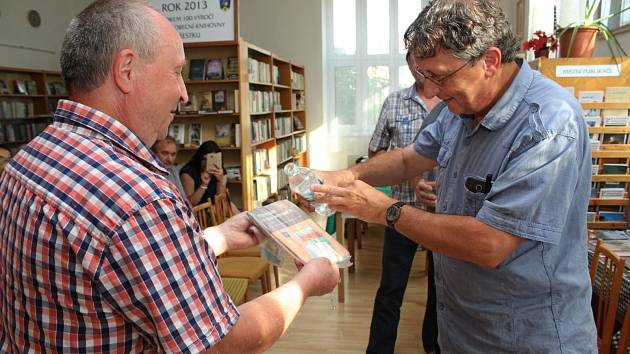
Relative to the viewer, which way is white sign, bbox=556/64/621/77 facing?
toward the camera

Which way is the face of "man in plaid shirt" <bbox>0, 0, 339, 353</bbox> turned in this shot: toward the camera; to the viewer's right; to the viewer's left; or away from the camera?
to the viewer's right

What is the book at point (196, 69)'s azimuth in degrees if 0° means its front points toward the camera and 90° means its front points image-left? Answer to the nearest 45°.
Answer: approximately 0°

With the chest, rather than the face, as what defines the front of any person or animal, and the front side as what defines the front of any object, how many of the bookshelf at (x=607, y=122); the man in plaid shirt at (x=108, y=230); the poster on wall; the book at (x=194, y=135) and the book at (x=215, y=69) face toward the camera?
4

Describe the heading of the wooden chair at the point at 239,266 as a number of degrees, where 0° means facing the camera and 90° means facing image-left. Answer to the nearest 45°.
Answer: approximately 315°

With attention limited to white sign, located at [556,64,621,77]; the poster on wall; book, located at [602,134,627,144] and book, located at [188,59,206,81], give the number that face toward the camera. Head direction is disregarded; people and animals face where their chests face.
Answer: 4

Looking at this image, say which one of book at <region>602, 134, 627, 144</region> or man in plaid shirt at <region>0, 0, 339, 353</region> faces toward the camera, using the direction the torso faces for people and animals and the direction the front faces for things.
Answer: the book

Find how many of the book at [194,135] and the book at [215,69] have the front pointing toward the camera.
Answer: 2

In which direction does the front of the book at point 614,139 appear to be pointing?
toward the camera

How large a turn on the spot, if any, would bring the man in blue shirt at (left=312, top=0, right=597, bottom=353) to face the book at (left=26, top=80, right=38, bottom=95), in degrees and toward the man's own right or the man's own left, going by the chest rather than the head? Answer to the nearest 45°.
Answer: approximately 90° to the man's own right

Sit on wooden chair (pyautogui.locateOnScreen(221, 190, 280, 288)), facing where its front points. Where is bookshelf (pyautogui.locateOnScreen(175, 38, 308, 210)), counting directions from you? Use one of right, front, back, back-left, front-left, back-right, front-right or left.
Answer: back-left

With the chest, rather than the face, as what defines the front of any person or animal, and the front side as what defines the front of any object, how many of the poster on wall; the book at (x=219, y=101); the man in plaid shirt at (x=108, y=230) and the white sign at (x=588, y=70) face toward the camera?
3

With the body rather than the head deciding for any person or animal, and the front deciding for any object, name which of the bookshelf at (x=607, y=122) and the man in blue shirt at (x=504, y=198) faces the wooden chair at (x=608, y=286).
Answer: the bookshelf

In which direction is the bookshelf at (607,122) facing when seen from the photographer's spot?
facing the viewer

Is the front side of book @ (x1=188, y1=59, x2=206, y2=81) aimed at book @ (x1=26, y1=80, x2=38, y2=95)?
no

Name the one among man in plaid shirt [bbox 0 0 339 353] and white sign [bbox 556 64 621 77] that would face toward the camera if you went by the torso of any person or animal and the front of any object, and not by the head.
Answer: the white sign

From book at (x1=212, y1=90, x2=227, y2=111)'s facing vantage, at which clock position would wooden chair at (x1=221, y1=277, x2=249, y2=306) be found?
The wooden chair is roughly at 12 o'clock from the book.
